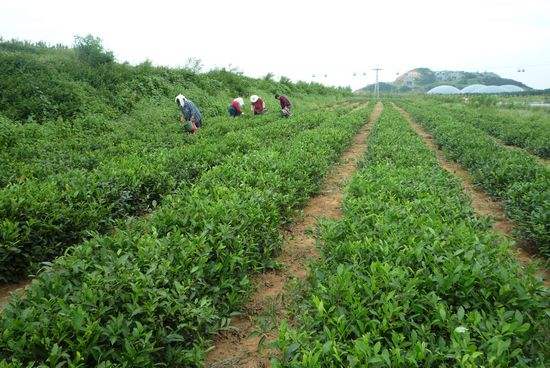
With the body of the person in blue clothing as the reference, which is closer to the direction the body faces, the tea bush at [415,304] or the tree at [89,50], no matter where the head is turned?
the tree

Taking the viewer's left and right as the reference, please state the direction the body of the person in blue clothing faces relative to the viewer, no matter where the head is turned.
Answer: facing to the left of the viewer

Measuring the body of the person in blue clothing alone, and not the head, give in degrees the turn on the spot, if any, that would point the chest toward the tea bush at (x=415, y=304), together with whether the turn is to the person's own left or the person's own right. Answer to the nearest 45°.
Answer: approximately 90° to the person's own left

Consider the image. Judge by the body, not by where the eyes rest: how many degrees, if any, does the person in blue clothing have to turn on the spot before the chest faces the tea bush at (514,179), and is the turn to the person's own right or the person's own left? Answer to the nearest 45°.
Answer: approximately 135° to the person's own left

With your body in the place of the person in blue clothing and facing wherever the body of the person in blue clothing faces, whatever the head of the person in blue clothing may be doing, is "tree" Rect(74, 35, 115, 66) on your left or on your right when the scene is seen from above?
on your right

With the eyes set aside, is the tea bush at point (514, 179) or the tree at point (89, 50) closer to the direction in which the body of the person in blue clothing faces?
the tree

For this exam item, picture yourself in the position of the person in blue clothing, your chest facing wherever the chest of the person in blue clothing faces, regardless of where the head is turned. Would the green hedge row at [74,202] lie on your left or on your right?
on your left

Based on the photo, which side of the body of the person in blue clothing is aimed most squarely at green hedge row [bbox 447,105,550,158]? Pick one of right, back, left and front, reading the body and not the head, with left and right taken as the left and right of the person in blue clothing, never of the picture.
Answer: back
